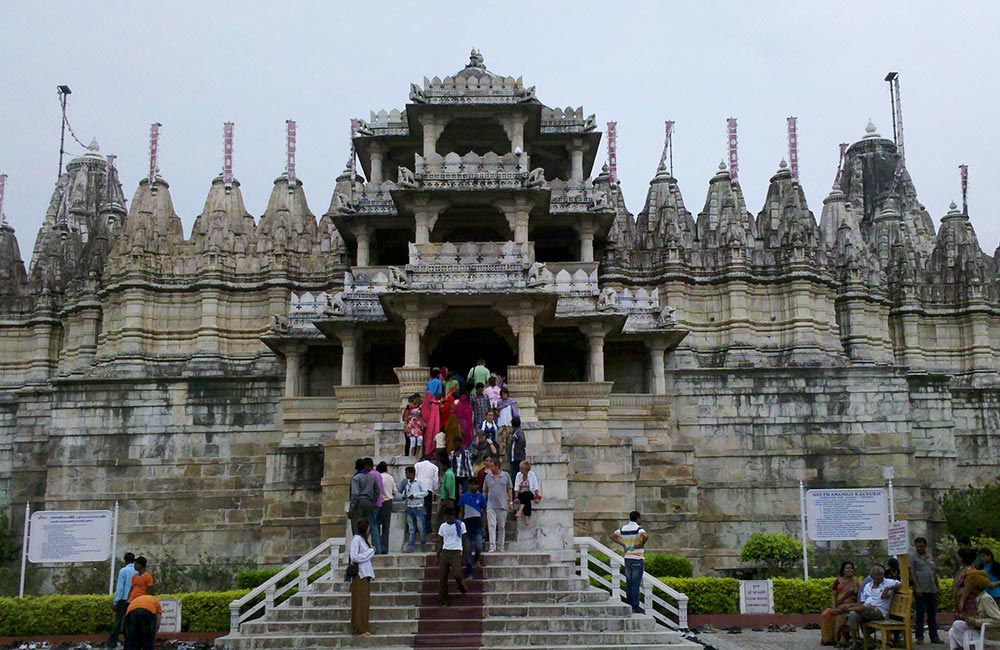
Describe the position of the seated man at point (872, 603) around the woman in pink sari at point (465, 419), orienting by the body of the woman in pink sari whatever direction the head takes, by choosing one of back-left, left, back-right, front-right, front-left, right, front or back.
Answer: back-right

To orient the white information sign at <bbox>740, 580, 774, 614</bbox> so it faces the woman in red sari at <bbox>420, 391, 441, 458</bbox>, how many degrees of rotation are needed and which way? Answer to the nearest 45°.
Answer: approximately 90° to its right

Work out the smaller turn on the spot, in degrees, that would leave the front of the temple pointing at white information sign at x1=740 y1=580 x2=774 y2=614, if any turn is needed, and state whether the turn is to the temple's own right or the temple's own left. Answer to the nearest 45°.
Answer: approximately 45° to the temple's own left

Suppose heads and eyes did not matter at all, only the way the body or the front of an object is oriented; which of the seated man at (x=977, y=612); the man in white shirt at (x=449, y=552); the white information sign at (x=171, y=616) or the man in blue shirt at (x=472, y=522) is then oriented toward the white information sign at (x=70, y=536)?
the seated man

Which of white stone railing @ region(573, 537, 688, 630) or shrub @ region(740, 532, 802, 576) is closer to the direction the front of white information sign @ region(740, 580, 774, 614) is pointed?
the white stone railing

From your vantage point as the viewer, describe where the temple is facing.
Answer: facing the viewer

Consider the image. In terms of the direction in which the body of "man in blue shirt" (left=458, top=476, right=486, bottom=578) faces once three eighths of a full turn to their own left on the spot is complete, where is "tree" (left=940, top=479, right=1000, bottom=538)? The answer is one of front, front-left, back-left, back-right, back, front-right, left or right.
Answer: front

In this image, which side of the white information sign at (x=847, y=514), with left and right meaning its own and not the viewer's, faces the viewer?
front

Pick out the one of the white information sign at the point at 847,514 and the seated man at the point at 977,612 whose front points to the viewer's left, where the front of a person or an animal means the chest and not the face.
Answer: the seated man

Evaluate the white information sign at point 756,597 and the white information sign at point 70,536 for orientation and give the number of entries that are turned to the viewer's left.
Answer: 0

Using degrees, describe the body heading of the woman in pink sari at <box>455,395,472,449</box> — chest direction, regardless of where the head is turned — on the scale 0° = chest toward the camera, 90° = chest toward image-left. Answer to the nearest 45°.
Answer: approximately 180°

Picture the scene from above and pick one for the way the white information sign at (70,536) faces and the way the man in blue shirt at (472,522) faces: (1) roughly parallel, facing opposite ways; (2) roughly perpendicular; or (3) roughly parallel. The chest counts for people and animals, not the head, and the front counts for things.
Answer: roughly parallel
